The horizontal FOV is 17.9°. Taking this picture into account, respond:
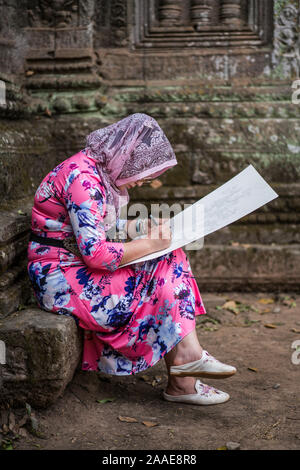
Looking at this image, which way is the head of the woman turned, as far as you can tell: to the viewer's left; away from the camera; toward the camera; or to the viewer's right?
to the viewer's right

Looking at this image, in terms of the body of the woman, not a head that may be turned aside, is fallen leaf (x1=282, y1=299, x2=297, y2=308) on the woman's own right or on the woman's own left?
on the woman's own left

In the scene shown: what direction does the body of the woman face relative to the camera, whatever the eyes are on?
to the viewer's right
